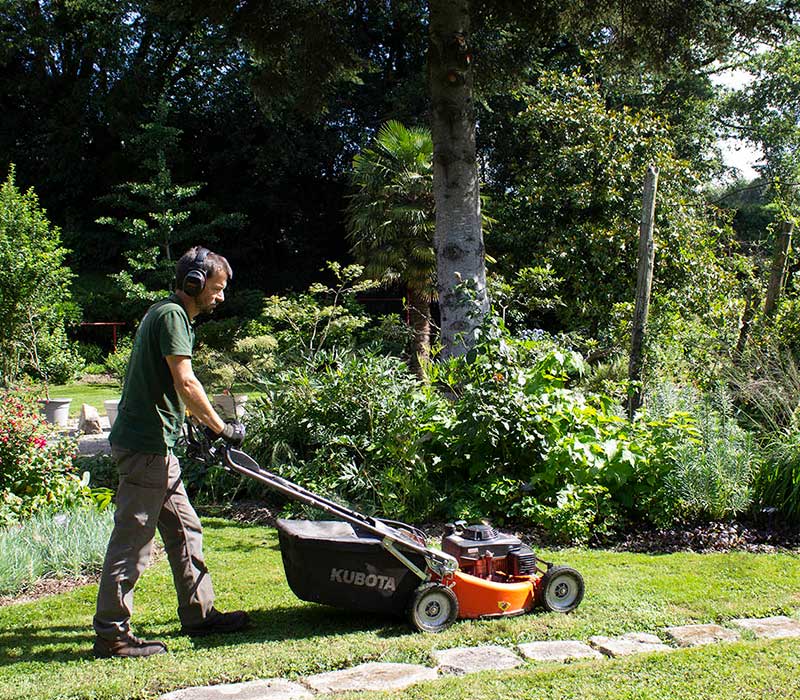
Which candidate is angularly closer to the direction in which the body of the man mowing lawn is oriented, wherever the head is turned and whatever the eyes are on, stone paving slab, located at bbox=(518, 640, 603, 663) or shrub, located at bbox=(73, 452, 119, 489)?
the stone paving slab

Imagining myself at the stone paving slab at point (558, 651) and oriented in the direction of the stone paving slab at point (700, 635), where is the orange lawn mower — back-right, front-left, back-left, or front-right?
back-left

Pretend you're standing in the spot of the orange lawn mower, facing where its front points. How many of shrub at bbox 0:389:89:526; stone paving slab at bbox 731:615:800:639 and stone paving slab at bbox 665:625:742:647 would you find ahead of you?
2

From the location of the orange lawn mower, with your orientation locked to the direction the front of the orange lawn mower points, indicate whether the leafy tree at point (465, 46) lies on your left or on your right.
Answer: on your left

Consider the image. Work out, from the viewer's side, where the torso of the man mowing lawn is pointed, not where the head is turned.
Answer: to the viewer's right

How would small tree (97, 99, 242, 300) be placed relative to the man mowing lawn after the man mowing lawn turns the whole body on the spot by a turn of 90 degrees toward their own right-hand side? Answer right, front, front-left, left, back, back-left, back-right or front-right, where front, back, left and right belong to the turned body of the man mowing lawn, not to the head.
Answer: back

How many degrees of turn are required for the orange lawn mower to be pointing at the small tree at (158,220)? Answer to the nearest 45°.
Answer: approximately 90° to its left

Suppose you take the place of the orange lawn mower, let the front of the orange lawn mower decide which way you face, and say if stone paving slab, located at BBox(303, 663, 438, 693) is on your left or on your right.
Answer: on your right

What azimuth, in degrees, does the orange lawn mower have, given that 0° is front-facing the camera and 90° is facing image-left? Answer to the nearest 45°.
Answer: approximately 270°

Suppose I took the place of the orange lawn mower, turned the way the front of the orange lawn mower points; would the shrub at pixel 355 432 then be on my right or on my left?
on my left

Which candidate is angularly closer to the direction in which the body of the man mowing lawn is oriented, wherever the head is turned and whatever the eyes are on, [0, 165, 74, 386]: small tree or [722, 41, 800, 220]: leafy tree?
the leafy tree

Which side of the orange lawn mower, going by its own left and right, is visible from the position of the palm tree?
left

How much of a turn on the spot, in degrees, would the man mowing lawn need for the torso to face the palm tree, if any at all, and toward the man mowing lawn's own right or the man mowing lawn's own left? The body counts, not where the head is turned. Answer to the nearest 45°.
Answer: approximately 90° to the man mowing lawn's own left
